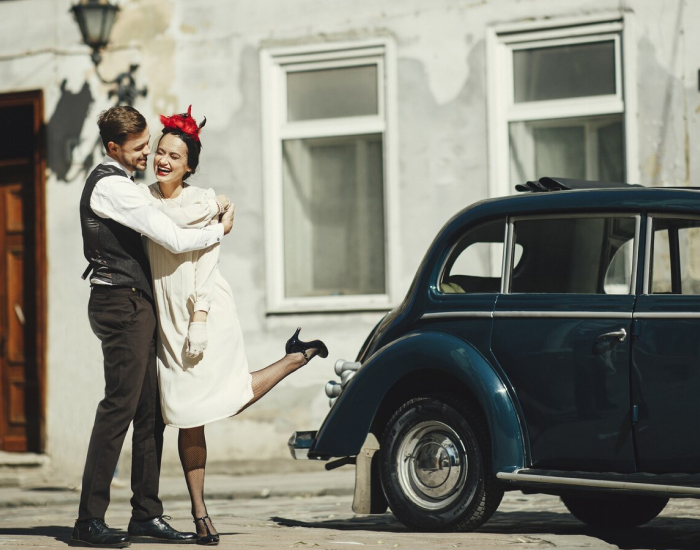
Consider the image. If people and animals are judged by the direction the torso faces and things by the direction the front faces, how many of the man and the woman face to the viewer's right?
1

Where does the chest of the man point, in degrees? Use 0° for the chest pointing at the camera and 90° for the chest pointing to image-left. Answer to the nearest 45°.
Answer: approximately 270°

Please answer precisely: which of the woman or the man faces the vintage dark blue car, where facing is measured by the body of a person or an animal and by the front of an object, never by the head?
the man

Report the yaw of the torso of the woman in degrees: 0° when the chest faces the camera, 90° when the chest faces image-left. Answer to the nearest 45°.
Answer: approximately 45°

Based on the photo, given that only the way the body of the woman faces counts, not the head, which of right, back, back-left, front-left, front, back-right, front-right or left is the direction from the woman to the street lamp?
back-right

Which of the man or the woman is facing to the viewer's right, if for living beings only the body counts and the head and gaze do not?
the man
